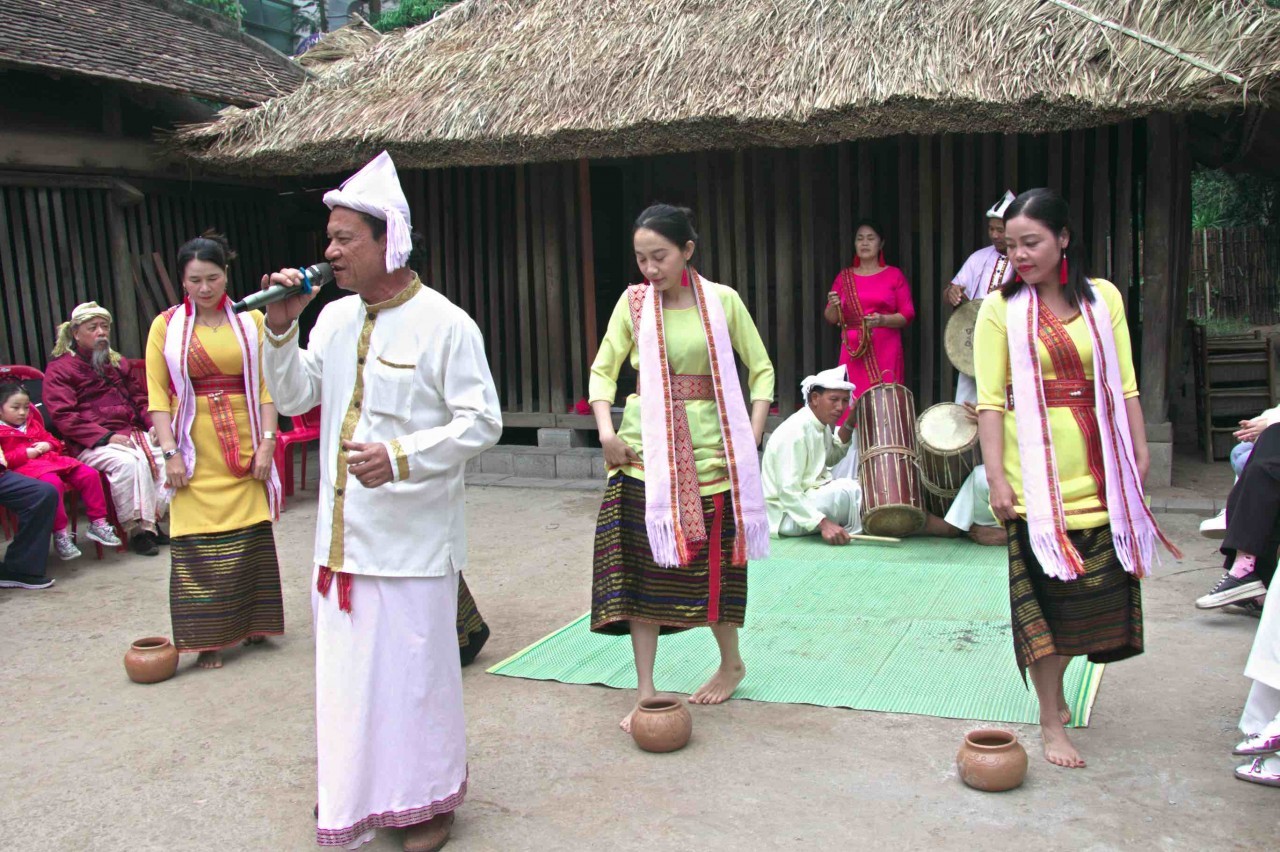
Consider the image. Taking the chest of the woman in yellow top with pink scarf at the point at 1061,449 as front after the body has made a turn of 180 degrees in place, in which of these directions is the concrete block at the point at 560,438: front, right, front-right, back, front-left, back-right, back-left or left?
front-left

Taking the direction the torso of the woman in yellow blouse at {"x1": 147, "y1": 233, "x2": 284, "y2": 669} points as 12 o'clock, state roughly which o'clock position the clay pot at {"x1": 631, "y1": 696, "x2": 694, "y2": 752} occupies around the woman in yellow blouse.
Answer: The clay pot is roughly at 11 o'clock from the woman in yellow blouse.

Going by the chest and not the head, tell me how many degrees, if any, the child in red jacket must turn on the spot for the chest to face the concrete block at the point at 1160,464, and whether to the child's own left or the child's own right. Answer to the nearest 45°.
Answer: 0° — they already face it

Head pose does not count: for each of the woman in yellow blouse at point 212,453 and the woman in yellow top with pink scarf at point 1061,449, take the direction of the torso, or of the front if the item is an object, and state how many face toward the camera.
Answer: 2

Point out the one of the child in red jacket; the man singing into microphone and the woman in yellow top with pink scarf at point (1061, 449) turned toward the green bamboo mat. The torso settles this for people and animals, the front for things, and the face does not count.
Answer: the child in red jacket

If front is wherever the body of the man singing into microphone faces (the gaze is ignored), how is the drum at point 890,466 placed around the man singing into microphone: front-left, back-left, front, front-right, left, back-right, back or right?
back

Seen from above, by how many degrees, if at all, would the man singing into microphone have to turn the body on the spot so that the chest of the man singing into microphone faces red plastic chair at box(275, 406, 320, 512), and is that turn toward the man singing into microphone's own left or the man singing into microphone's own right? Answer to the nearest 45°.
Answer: approximately 135° to the man singing into microphone's own right

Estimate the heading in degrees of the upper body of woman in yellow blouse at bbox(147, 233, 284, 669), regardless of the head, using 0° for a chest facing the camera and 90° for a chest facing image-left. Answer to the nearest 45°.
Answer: approximately 0°

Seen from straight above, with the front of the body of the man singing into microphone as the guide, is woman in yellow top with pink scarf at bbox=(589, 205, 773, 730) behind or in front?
behind

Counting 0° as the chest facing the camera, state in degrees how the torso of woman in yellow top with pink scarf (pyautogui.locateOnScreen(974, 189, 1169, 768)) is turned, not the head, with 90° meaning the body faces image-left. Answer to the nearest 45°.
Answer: approximately 0°

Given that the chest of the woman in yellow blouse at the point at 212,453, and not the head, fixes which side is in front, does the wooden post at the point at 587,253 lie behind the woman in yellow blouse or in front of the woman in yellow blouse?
behind
